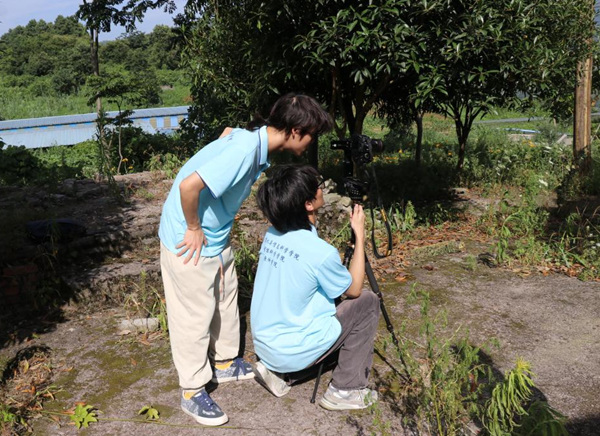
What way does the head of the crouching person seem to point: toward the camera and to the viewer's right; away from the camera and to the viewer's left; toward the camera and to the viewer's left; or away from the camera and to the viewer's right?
away from the camera and to the viewer's right

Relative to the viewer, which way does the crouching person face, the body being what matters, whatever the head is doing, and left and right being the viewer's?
facing away from the viewer and to the right of the viewer

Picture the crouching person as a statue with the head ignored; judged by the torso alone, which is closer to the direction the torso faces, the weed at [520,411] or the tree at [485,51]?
the tree

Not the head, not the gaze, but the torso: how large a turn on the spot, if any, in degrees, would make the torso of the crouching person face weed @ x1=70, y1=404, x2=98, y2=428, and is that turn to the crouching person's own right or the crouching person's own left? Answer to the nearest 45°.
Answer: approximately 135° to the crouching person's own left

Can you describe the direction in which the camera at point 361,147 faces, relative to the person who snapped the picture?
facing to the right of the viewer

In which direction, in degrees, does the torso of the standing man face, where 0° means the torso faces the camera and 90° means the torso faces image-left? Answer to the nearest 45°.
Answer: approximately 270°

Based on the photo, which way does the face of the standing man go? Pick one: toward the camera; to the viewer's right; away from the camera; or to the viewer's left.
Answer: to the viewer's right
